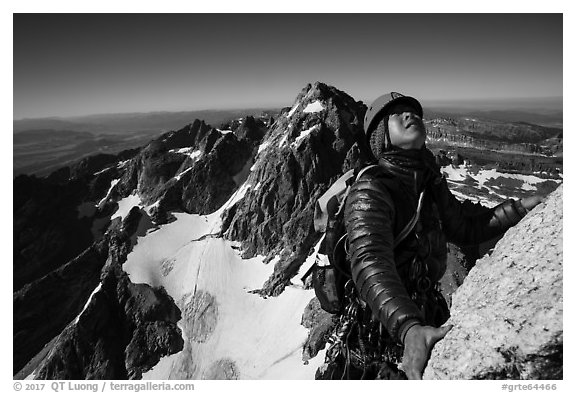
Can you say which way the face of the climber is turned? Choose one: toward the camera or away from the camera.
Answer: toward the camera
